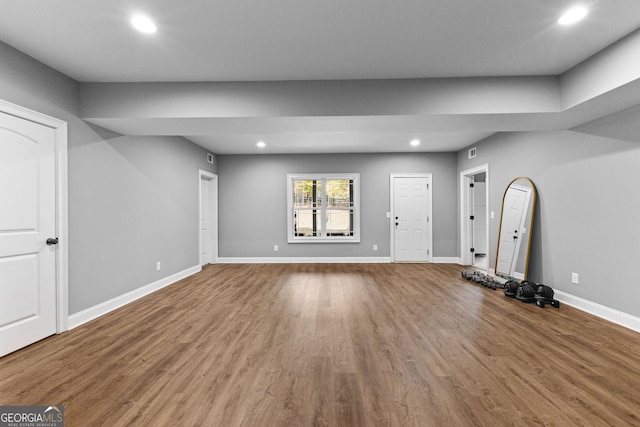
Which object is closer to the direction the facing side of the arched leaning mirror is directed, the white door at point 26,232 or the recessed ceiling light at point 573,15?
the white door

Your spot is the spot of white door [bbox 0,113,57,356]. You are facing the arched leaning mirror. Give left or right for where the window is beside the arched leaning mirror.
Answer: left

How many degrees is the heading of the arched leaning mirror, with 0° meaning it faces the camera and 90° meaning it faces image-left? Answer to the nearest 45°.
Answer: approximately 45°

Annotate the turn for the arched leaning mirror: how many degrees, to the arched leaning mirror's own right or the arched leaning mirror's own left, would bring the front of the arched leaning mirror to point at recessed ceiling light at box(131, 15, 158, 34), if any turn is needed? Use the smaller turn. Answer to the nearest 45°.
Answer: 0° — it already faces it

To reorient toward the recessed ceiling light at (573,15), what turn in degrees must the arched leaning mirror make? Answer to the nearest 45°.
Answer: approximately 45° to its left

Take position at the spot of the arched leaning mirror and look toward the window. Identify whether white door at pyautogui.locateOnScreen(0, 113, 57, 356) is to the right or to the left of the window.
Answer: left

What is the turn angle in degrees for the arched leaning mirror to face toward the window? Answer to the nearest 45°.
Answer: approximately 45° to its right
